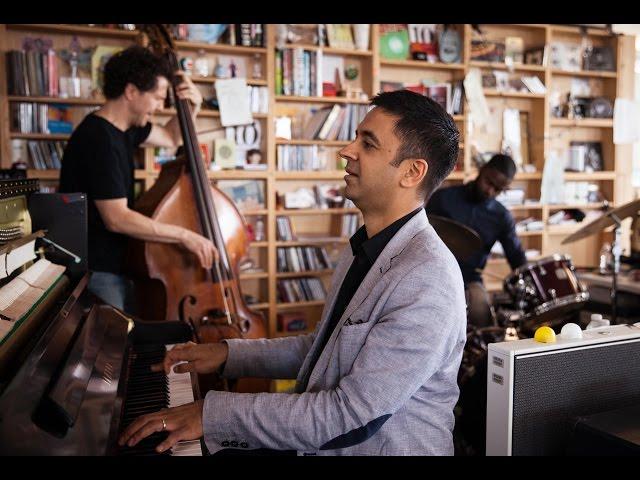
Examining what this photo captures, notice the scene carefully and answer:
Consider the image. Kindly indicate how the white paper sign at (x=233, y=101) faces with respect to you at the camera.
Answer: facing the viewer

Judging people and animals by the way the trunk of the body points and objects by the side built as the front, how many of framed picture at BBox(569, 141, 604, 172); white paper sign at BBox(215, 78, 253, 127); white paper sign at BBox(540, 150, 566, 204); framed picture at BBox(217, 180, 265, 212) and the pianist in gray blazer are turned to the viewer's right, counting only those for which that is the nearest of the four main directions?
0

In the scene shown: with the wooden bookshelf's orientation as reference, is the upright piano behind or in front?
in front

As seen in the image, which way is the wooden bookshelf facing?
toward the camera

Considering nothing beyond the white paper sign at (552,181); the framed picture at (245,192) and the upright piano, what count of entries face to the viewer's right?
1

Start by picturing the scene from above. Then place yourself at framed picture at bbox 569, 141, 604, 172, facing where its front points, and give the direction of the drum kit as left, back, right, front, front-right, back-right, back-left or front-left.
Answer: front

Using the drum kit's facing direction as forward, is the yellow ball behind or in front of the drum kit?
in front

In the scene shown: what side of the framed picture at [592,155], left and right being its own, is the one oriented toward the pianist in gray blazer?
front

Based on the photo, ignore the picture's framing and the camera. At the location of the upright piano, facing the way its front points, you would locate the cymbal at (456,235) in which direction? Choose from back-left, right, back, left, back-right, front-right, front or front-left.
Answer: front-left

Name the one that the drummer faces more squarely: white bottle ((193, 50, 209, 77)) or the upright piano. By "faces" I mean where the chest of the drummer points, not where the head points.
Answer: the upright piano

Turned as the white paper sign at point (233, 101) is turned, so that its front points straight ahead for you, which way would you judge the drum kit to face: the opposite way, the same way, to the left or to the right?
the same way

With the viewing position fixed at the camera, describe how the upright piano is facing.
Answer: facing to the right of the viewer

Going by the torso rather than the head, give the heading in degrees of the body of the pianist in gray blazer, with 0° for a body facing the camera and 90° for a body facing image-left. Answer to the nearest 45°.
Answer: approximately 90°

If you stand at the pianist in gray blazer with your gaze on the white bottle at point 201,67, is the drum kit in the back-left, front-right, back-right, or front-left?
front-right

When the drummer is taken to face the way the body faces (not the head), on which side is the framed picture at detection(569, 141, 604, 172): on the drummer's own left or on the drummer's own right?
on the drummer's own left
